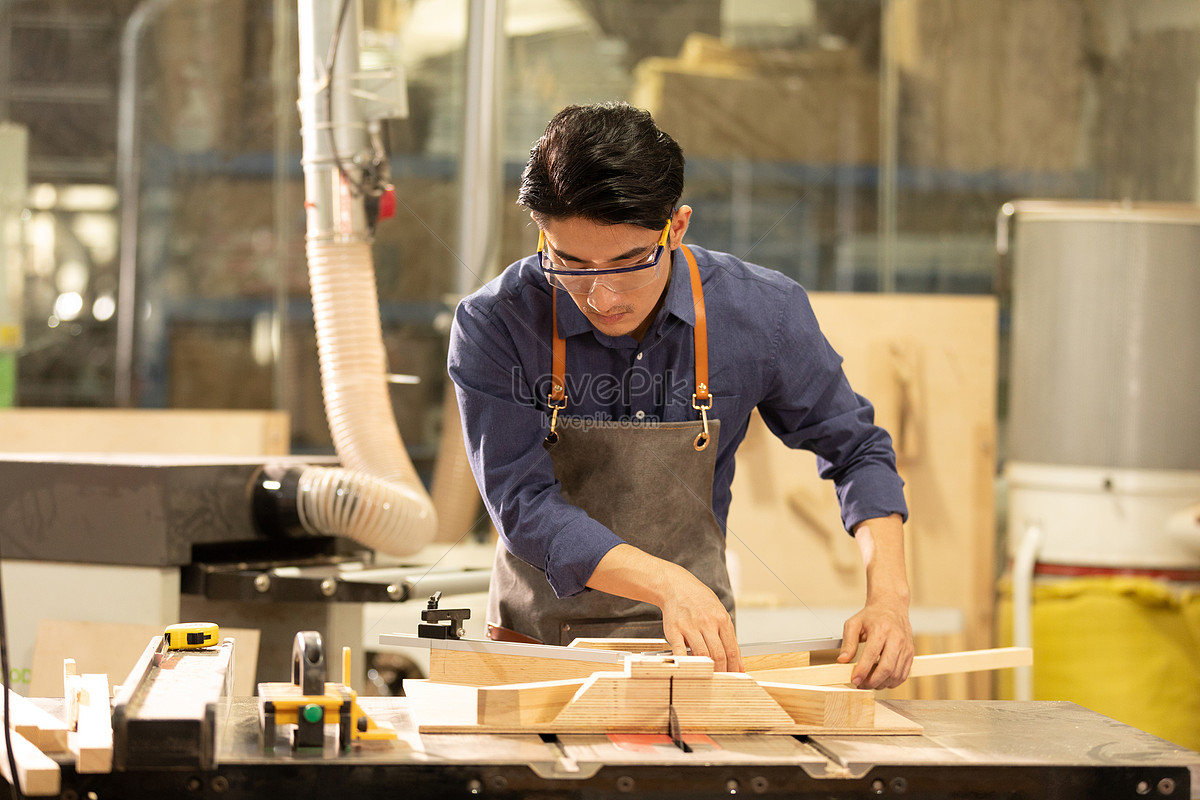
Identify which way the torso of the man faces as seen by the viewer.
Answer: toward the camera

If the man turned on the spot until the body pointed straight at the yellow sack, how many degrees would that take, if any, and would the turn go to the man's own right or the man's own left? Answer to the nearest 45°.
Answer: approximately 135° to the man's own left
